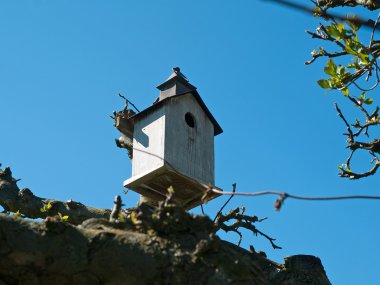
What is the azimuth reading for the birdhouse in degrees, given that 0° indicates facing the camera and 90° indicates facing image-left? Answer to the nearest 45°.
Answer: approximately 315°
